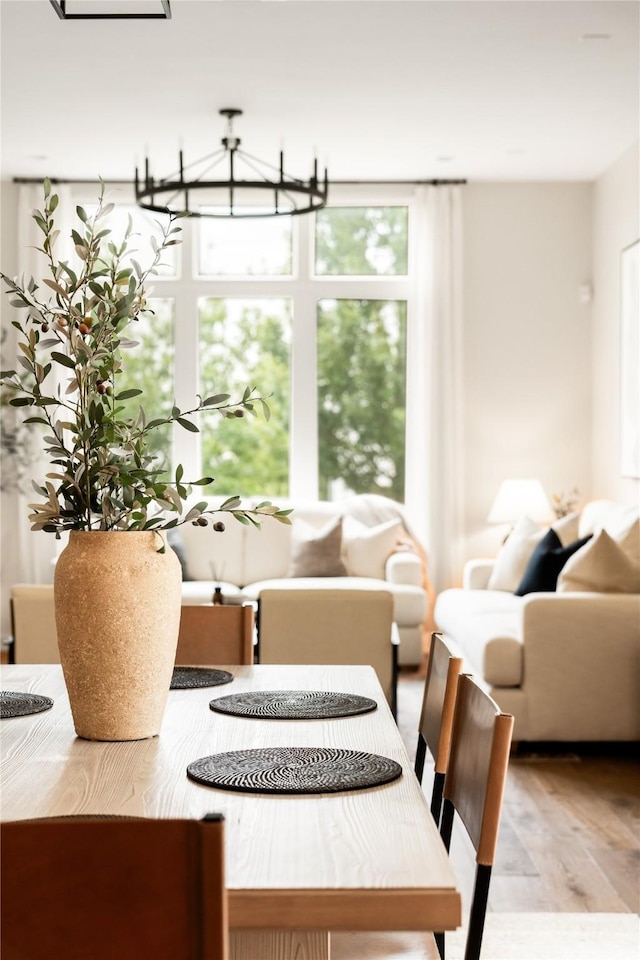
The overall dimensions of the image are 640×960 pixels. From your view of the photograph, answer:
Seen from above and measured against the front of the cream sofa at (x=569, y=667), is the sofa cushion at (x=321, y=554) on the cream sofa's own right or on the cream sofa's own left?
on the cream sofa's own right

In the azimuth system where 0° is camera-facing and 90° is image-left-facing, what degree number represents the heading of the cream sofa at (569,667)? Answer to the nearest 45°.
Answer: approximately 90°

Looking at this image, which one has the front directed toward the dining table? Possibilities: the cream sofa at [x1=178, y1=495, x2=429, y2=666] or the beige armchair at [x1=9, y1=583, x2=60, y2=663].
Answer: the cream sofa

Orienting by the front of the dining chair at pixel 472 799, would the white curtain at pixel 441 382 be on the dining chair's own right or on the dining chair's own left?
on the dining chair's own right

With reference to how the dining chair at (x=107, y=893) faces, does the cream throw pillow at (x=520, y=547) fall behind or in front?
in front

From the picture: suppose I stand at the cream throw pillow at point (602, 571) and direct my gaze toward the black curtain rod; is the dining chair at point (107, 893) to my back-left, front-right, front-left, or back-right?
back-left

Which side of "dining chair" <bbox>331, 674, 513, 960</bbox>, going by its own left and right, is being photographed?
left

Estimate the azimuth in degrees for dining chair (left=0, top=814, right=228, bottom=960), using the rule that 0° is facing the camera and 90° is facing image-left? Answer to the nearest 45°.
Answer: approximately 180°

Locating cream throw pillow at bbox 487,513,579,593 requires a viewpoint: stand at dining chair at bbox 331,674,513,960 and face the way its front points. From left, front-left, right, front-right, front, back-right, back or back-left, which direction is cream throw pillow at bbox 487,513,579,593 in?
right
